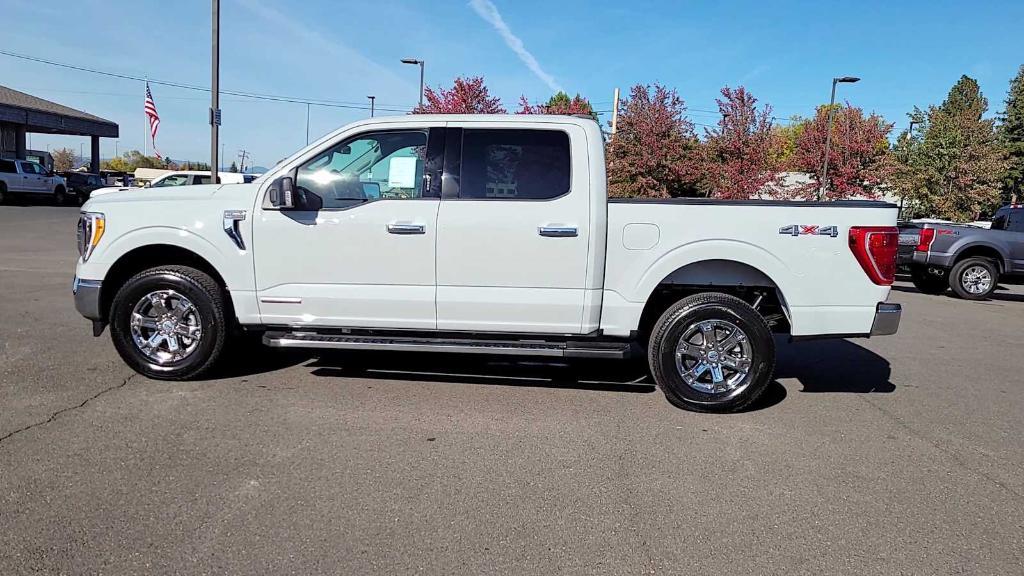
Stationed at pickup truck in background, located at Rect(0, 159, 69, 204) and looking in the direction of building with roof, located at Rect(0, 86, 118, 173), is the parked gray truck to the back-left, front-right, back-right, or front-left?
back-right

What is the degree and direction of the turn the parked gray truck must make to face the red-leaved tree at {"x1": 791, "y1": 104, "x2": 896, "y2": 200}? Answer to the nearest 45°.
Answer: approximately 45° to its left

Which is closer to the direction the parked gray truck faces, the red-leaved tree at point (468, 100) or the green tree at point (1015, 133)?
the green tree

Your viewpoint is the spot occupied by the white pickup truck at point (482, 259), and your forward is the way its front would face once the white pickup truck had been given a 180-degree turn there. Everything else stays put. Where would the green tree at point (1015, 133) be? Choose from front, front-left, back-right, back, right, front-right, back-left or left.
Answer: front-left

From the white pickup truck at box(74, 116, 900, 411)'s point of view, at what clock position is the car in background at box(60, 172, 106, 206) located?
The car in background is roughly at 2 o'clock from the white pickup truck.

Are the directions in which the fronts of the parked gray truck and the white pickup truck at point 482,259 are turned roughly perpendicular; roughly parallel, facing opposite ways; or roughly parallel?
roughly parallel, facing opposite ways

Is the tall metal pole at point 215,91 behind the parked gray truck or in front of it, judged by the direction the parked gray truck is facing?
behind

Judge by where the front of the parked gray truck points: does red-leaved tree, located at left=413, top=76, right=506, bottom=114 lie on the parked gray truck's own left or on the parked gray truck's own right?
on the parked gray truck's own left

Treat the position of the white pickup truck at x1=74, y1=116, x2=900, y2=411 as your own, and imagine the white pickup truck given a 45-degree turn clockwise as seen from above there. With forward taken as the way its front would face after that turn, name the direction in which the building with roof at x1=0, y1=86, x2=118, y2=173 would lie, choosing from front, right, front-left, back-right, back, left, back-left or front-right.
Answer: front

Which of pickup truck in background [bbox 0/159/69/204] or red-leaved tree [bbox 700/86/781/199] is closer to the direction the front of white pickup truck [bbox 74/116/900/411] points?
the pickup truck in background

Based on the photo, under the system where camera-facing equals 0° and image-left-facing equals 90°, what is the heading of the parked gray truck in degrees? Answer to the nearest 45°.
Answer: approximately 225°

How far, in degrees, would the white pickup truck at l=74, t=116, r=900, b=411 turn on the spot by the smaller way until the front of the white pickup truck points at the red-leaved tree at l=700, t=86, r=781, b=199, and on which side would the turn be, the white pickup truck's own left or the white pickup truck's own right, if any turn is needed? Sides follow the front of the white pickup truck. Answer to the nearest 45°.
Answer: approximately 135° to the white pickup truck's own right

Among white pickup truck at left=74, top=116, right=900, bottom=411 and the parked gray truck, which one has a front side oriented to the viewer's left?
the white pickup truck

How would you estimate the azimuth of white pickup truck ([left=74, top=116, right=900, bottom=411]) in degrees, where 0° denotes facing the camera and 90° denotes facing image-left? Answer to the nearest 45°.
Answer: approximately 90°

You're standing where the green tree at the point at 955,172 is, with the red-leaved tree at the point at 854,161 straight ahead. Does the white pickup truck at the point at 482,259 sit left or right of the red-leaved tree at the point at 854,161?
left
